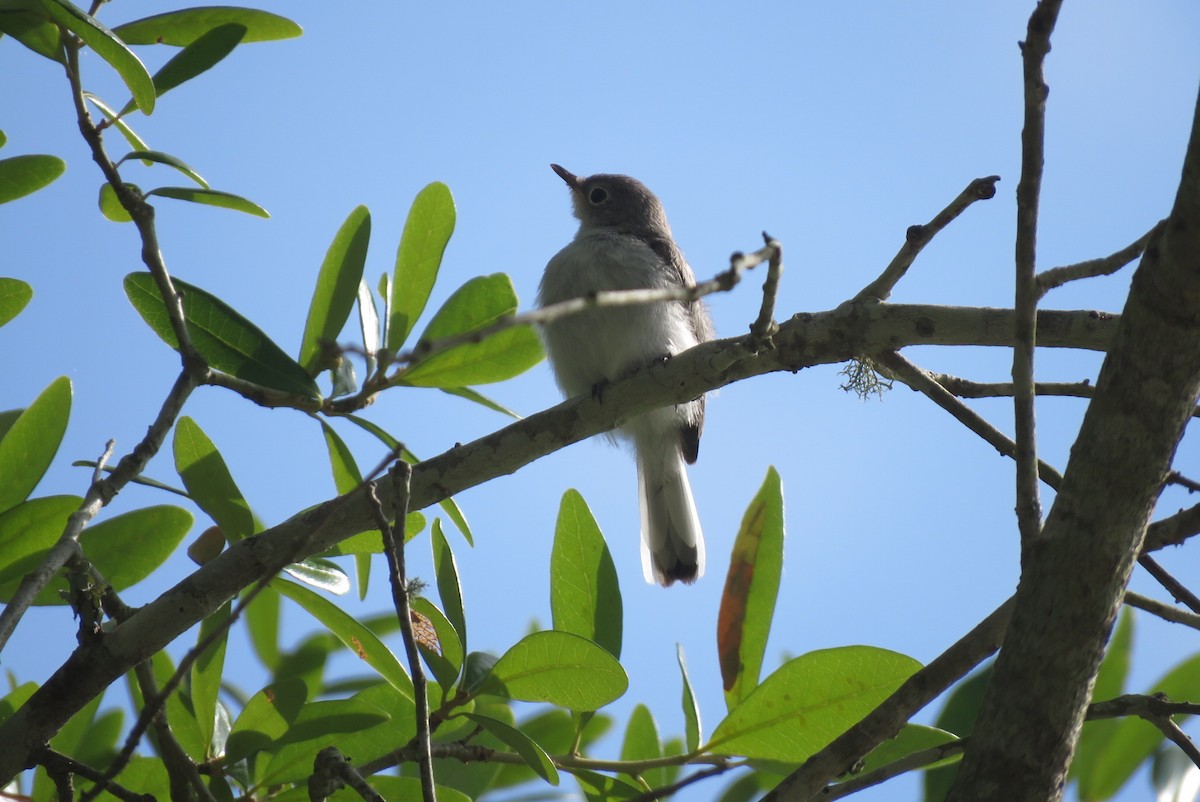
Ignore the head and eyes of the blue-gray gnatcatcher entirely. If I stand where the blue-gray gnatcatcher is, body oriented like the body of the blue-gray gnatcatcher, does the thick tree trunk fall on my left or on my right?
on my left

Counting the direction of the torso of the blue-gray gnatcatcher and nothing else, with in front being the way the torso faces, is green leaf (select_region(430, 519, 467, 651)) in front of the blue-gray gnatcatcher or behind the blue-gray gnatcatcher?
in front

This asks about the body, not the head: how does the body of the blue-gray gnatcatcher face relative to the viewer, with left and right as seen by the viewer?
facing the viewer and to the left of the viewer

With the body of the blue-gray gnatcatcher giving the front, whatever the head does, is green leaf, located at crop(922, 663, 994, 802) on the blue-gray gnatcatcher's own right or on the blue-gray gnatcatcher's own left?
on the blue-gray gnatcatcher's own left
